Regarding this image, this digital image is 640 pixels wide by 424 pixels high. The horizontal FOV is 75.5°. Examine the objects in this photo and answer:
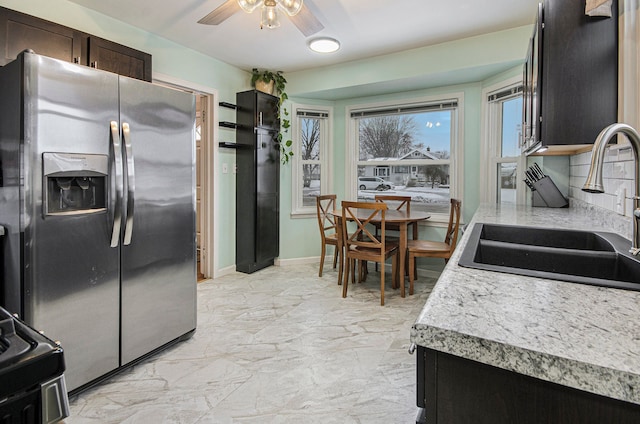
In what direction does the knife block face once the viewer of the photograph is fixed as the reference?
facing to the left of the viewer

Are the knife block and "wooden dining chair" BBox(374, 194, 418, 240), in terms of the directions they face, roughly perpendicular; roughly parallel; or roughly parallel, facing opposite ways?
roughly perpendicular

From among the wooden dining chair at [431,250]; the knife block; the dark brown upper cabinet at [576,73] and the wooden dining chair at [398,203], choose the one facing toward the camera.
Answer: the wooden dining chair at [398,203]

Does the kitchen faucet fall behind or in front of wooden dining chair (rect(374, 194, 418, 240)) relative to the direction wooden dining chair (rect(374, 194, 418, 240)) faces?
in front

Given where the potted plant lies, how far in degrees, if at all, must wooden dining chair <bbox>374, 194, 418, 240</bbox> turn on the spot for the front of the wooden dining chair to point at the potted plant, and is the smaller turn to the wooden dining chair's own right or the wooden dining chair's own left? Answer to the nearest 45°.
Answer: approximately 90° to the wooden dining chair's own right

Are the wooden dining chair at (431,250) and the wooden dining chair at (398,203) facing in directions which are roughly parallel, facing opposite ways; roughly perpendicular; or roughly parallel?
roughly perpendicular

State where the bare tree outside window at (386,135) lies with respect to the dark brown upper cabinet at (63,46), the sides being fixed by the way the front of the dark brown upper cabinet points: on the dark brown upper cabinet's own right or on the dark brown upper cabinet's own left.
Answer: on the dark brown upper cabinet's own left

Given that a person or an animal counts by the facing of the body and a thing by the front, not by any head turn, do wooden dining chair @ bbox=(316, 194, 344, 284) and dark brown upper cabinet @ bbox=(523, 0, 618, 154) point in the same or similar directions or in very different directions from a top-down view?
very different directions

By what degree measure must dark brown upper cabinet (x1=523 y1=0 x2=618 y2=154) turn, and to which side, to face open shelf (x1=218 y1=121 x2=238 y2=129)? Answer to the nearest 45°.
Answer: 0° — it already faces it

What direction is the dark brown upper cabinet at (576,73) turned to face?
to the viewer's left

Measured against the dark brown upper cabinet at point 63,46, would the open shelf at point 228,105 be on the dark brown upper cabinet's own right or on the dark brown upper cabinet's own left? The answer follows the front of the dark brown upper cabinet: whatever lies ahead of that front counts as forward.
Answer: on the dark brown upper cabinet's own left

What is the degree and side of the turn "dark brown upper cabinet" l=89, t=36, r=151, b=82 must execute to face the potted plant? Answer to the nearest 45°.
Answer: approximately 90° to its left

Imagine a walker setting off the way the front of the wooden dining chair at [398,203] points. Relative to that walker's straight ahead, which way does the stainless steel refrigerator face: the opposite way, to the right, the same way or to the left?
to the left
